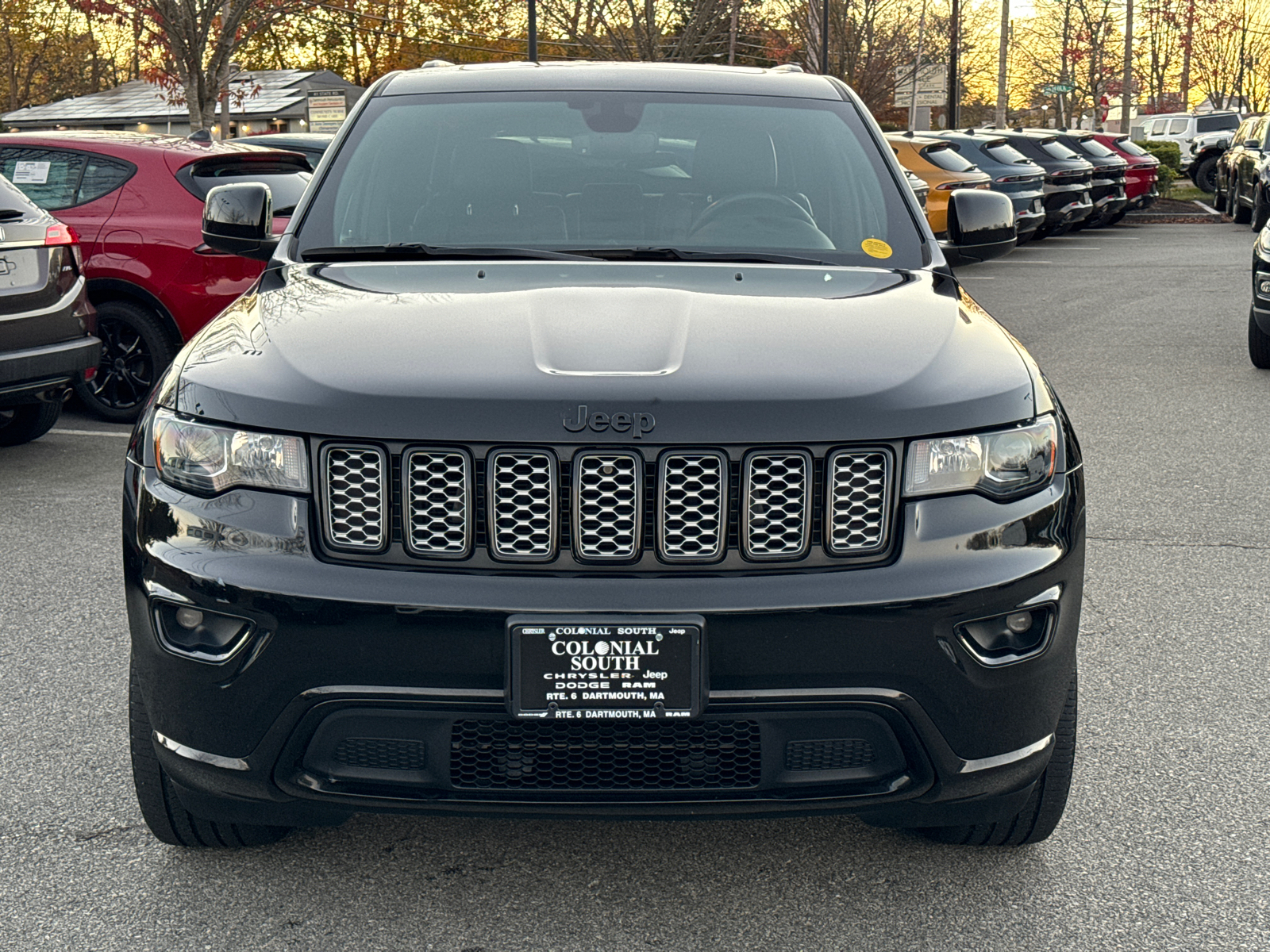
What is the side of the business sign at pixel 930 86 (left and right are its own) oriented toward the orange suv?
front

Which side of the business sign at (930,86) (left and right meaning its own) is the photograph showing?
front

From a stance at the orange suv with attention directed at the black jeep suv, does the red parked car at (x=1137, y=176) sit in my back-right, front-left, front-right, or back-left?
back-left

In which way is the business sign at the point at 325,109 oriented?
toward the camera

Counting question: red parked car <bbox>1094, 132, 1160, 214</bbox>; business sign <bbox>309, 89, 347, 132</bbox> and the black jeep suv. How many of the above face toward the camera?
2

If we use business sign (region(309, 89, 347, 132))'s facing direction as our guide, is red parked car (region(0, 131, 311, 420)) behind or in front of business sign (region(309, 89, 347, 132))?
in front

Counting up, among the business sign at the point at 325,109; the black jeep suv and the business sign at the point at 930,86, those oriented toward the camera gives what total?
3

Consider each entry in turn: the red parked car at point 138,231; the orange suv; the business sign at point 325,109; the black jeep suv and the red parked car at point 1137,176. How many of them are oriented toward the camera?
2

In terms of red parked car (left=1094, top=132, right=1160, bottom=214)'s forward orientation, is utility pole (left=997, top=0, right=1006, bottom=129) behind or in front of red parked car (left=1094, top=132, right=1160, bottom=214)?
in front

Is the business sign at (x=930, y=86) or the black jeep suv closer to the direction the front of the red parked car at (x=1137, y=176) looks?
the business sign

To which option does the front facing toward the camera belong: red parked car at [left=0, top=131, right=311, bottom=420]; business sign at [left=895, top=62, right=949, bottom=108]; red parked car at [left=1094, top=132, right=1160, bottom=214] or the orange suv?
the business sign

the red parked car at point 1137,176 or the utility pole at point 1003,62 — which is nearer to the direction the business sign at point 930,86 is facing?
the red parked car

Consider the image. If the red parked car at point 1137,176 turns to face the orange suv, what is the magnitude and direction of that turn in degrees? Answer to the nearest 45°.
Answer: approximately 135° to its left

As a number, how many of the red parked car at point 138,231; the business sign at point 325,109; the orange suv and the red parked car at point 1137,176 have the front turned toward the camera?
1

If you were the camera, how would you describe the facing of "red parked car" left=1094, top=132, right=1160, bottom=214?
facing away from the viewer and to the left of the viewer

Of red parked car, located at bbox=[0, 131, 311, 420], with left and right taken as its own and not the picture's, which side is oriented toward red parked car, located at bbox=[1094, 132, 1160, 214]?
right

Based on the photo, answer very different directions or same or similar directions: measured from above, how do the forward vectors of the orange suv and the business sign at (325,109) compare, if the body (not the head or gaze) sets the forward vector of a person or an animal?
very different directions
